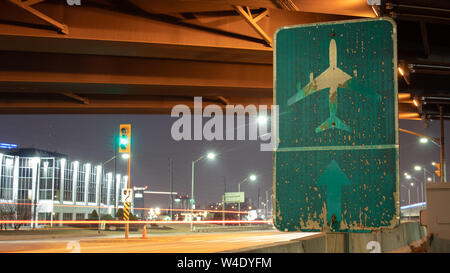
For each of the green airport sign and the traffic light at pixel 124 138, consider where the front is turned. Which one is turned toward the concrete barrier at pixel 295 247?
the traffic light

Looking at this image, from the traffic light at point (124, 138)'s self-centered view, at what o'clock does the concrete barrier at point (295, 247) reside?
The concrete barrier is roughly at 12 o'clock from the traffic light.

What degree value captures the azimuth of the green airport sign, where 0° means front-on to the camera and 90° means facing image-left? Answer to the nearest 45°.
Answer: approximately 0°

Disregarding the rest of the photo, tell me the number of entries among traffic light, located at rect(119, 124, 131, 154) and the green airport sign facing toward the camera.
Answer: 2

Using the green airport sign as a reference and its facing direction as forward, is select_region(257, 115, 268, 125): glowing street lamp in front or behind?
behind

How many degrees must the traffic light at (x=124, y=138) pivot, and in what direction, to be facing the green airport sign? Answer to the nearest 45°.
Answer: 0° — it already faces it

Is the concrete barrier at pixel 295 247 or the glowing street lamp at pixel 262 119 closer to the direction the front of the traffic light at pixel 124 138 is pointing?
the concrete barrier

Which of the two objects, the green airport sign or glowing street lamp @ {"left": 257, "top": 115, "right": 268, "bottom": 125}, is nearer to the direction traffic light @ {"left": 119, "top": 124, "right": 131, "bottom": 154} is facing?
the green airport sign
